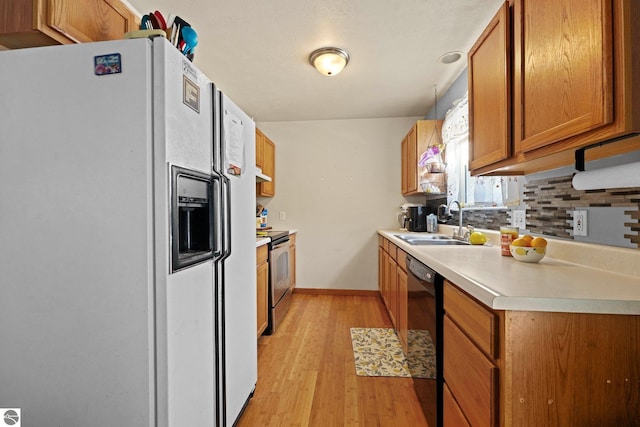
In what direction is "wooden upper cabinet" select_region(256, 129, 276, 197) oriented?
to the viewer's right

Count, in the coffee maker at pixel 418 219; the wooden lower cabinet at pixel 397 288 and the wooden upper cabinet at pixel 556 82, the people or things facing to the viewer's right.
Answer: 0

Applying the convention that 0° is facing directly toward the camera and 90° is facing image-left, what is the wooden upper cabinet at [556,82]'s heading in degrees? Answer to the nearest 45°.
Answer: approximately 45°

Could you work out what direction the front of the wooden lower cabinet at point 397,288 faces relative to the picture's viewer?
facing to the left of the viewer

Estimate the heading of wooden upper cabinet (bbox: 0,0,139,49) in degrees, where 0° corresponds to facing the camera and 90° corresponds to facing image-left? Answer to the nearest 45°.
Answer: approximately 315°

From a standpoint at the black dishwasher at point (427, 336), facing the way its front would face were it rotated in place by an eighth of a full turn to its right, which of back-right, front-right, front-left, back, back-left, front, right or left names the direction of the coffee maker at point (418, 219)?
front-right

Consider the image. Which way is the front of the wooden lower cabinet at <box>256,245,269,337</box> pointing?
to the viewer's right

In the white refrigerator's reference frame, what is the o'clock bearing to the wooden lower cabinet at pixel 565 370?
The wooden lower cabinet is roughly at 12 o'clock from the white refrigerator.

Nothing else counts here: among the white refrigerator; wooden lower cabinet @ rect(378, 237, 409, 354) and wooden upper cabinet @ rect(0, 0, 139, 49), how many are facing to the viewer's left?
1
